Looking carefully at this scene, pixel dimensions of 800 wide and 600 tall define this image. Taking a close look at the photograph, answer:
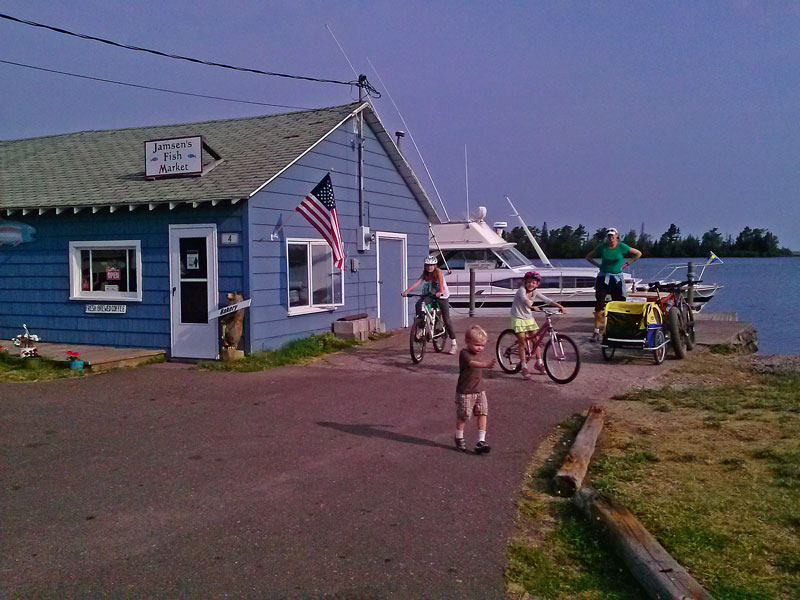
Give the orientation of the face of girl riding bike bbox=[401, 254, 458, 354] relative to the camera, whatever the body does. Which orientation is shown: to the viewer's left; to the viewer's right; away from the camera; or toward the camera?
toward the camera

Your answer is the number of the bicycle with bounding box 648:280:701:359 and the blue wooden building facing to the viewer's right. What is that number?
0

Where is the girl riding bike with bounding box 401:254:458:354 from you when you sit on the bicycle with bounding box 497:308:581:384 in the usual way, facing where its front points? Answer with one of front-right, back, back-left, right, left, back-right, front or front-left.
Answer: back

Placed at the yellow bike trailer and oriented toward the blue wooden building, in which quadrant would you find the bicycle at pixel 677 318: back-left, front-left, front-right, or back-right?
back-right

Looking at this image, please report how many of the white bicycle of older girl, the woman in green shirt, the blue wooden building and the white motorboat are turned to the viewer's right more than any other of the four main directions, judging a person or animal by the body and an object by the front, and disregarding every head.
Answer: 1

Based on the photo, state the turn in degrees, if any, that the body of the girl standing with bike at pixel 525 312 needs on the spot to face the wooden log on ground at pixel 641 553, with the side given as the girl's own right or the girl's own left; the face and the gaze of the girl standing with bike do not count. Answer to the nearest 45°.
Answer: approximately 45° to the girl's own right

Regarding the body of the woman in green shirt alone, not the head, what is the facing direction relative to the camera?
toward the camera

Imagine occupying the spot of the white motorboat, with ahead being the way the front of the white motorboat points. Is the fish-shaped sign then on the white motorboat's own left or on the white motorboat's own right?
on the white motorboat's own right

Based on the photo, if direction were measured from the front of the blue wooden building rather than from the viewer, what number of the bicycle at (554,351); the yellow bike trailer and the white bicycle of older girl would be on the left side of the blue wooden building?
3

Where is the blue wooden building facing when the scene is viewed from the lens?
facing the viewer and to the left of the viewer

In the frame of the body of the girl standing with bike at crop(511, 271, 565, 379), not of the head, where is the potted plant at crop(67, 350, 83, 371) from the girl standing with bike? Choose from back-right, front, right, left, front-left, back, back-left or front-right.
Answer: back-right

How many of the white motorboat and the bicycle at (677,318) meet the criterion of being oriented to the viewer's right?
1
